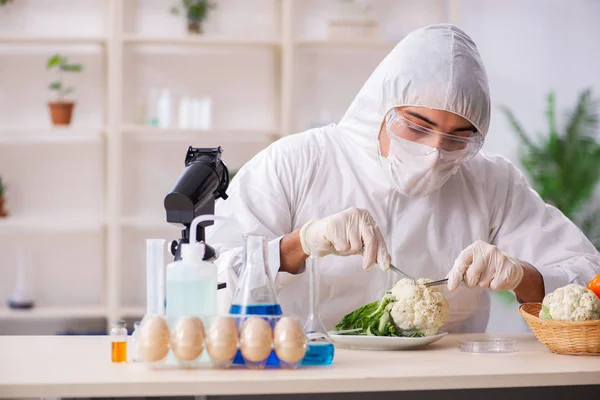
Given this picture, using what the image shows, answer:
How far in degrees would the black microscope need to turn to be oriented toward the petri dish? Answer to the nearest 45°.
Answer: approximately 45° to its right

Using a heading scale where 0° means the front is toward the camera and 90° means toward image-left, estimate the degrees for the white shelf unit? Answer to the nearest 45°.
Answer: approximately 0°

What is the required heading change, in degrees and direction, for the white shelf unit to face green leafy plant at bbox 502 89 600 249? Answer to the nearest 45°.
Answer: approximately 90° to its left

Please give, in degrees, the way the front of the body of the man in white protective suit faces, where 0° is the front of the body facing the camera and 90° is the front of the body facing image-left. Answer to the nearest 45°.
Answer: approximately 0°
